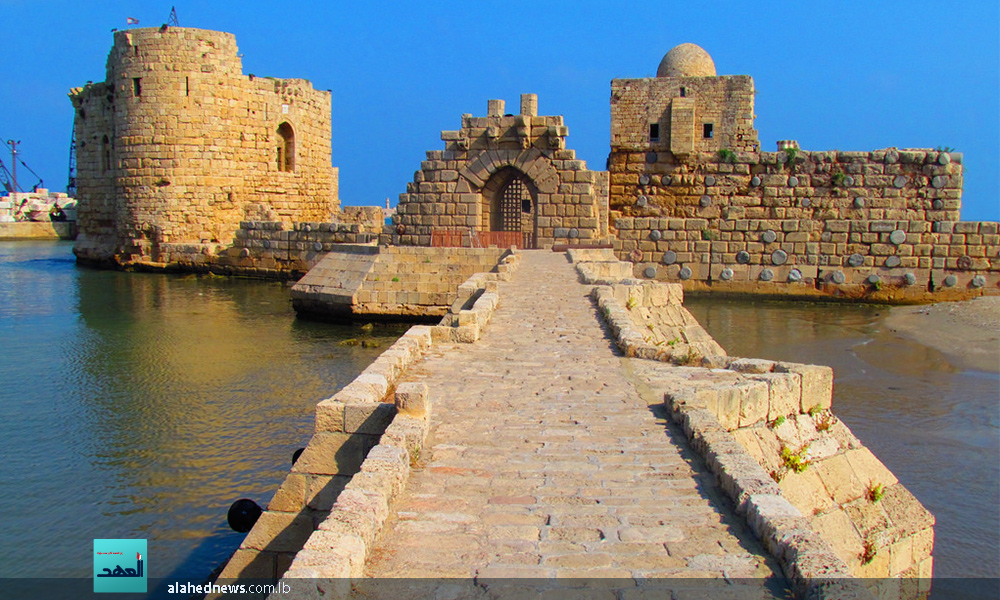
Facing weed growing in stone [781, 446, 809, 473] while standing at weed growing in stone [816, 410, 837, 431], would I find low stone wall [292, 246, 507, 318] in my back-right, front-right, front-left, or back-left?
back-right

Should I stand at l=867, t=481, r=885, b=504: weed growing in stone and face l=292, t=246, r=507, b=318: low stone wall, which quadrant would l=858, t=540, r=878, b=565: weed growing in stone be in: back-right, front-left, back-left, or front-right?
back-left

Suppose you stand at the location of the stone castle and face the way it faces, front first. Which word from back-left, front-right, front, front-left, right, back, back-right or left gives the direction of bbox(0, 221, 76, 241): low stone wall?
back-right

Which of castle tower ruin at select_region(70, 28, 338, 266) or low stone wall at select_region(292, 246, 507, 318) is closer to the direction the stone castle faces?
the low stone wall

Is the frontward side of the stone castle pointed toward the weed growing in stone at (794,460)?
yes

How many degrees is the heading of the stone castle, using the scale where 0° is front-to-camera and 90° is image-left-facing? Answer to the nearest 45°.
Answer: approximately 0°

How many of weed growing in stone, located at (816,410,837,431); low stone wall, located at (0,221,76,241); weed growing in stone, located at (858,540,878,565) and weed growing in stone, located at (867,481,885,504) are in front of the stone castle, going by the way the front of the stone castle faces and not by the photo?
3

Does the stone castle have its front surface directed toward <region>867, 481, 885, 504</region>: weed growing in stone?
yes

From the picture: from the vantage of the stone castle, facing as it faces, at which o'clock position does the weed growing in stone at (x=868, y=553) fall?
The weed growing in stone is roughly at 12 o'clock from the stone castle.

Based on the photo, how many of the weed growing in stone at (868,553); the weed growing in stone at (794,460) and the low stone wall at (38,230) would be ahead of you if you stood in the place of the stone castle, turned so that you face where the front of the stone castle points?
2

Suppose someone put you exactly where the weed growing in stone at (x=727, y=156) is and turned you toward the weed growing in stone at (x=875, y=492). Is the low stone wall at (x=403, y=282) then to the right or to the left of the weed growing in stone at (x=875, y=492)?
right
